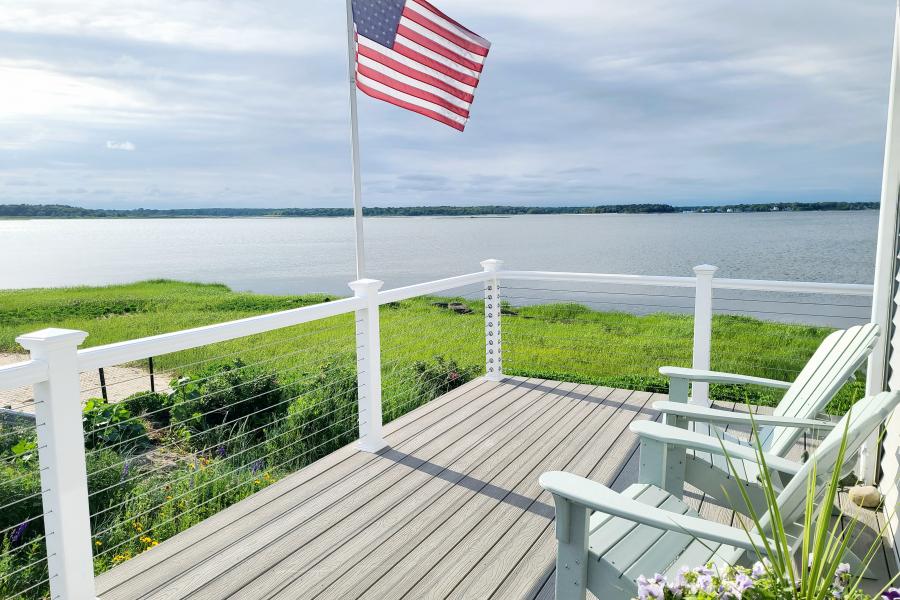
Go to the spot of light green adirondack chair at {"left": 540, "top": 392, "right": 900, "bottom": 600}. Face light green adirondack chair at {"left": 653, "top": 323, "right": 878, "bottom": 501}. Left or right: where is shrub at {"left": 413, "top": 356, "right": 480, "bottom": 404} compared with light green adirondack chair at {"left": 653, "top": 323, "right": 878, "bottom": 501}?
left

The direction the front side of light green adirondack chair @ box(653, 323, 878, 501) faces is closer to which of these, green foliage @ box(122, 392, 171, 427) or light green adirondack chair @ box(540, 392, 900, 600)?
the green foliage

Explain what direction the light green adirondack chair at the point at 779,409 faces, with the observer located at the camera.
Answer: facing to the left of the viewer

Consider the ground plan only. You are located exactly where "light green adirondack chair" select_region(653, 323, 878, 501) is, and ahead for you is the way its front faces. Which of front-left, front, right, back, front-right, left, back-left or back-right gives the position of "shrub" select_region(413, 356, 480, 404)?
front-right

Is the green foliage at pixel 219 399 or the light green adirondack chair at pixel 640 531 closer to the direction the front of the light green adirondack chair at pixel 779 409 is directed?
the green foliage

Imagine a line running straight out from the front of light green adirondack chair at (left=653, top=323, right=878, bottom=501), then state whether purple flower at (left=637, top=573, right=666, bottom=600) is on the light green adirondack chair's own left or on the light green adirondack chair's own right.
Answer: on the light green adirondack chair's own left

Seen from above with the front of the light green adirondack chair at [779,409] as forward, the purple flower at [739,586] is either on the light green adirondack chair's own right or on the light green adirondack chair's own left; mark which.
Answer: on the light green adirondack chair's own left
